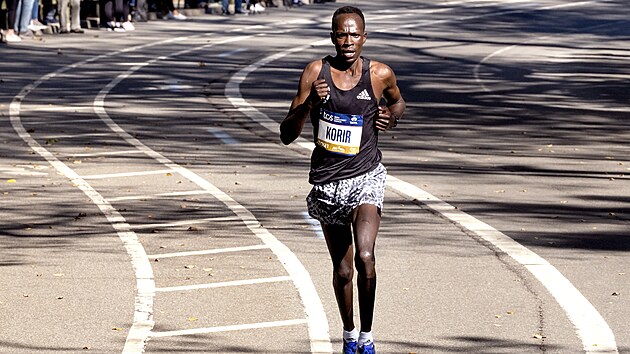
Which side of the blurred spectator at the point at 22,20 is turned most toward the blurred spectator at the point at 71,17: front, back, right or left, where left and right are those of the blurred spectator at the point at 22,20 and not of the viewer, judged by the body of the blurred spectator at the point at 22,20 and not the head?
left

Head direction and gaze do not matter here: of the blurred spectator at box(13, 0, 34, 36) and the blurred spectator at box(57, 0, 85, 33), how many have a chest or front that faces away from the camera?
0

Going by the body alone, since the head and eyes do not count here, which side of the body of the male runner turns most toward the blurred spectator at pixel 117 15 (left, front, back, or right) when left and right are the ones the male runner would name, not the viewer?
back

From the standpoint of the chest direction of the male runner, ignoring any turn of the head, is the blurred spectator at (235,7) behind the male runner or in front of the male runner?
behind

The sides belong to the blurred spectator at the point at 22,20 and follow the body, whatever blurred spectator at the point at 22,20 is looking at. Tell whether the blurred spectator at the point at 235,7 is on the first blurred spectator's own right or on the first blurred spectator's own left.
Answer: on the first blurred spectator's own left

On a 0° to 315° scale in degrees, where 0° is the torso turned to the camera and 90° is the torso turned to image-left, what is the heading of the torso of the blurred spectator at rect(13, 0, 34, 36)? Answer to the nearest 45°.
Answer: approximately 315°
